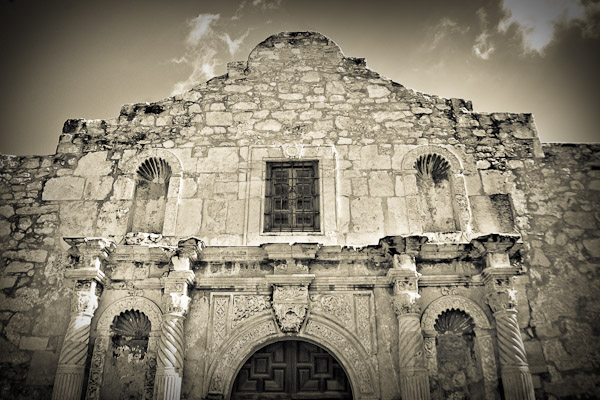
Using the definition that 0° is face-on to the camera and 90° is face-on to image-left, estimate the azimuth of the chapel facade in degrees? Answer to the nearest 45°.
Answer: approximately 0°
